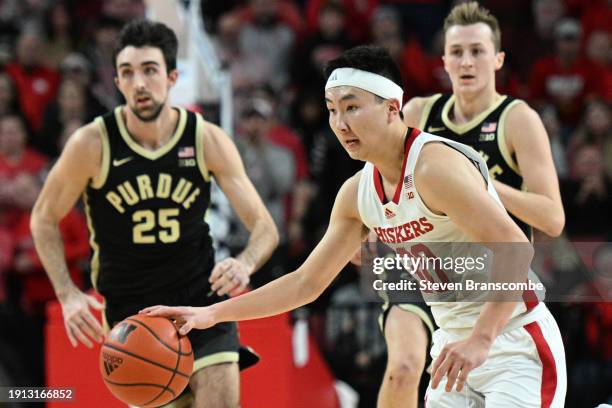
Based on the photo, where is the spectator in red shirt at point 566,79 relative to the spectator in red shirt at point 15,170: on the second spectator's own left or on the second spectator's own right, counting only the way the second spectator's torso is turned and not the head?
on the second spectator's own left

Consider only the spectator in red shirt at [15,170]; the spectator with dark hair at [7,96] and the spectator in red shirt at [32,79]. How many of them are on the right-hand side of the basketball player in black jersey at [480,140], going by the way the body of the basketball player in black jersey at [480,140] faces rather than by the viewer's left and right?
3

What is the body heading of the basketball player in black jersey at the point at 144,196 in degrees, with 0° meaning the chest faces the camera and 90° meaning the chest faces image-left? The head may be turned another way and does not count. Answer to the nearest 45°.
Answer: approximately 0°

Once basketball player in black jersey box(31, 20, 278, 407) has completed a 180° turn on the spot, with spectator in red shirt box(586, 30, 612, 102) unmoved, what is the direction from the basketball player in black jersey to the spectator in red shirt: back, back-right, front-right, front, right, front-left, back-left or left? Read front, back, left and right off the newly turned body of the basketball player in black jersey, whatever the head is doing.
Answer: front-right

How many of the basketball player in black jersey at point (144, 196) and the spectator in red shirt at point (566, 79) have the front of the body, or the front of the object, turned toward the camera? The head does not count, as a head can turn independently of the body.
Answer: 2

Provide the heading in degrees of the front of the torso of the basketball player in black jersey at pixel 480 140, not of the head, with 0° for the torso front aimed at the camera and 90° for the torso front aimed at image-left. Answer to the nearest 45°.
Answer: approximately 45°

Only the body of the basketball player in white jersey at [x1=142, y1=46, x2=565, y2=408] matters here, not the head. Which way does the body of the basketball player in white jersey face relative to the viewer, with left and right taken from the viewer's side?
facing the viewer and to the left of the viewer

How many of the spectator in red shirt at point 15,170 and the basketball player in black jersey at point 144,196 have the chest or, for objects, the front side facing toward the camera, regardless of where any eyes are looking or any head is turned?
2

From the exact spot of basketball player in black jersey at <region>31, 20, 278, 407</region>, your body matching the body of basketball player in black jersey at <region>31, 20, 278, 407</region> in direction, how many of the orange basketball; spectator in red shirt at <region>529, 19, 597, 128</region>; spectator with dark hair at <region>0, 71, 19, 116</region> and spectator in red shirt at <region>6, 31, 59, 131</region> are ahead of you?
1

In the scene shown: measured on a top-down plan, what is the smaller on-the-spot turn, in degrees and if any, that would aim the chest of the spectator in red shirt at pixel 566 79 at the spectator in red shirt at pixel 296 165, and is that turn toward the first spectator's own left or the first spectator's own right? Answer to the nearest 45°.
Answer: approximately 45° to the first spectator's own right

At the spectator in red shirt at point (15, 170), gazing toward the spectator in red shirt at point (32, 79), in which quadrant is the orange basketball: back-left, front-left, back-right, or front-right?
back-right
